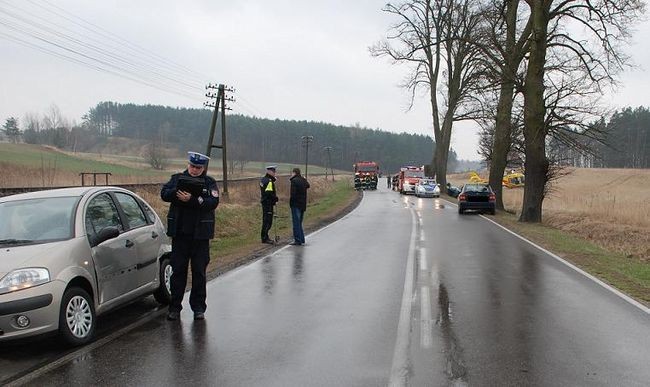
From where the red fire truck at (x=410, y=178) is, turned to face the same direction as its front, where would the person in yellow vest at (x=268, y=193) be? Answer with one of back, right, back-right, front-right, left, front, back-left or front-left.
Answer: front

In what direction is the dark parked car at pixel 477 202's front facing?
away from the camera

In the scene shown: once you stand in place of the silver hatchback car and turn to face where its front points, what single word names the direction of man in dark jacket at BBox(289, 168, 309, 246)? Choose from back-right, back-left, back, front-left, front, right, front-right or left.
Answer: back

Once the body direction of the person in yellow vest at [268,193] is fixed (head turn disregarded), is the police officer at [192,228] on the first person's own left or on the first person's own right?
on the first person's own right

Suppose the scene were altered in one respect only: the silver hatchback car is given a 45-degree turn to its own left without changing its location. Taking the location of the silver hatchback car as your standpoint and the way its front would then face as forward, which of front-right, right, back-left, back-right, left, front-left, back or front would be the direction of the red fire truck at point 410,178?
back-left

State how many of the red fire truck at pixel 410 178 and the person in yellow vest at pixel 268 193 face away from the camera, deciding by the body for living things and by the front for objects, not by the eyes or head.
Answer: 0

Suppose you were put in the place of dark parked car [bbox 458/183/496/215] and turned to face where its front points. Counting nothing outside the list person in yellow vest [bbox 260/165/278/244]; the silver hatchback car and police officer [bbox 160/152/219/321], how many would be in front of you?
0

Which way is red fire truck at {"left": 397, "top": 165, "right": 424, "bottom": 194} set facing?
toward the camera

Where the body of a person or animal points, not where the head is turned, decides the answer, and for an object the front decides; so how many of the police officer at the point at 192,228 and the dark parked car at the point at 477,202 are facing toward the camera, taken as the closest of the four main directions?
1

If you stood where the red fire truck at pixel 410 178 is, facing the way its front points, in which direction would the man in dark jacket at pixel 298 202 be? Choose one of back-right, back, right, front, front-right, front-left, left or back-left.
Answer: front

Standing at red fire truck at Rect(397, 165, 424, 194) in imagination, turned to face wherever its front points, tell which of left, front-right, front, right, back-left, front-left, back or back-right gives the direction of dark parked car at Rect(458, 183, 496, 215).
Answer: front
